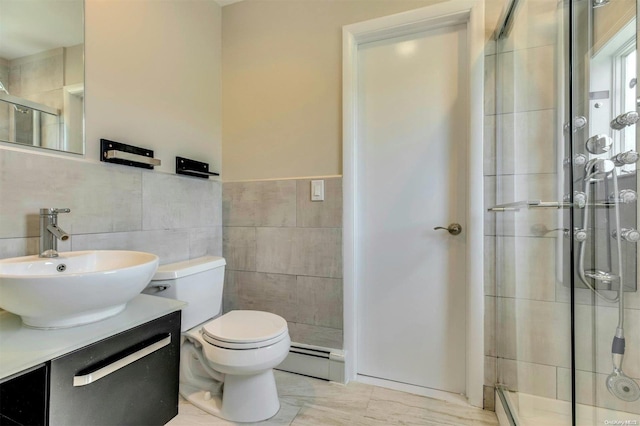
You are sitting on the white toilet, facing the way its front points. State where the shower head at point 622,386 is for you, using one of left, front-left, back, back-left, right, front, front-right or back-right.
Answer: front

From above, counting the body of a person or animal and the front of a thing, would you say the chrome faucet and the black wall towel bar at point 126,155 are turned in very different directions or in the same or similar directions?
same or similar directions

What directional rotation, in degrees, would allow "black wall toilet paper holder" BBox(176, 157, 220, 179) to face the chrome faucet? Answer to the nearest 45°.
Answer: approximately 90° to its right

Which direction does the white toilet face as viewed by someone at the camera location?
facing the viewer and to the right of the viewer

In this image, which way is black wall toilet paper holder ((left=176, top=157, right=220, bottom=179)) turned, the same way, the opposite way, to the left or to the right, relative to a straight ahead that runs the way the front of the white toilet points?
the same way

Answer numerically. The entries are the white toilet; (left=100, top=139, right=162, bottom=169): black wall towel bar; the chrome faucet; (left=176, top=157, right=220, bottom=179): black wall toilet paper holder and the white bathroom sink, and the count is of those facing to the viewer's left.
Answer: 0

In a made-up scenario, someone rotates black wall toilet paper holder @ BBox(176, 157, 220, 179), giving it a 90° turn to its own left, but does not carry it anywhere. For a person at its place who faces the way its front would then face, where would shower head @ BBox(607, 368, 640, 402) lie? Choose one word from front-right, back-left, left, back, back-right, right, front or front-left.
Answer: right

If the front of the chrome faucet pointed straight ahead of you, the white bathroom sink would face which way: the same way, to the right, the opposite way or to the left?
the same way
